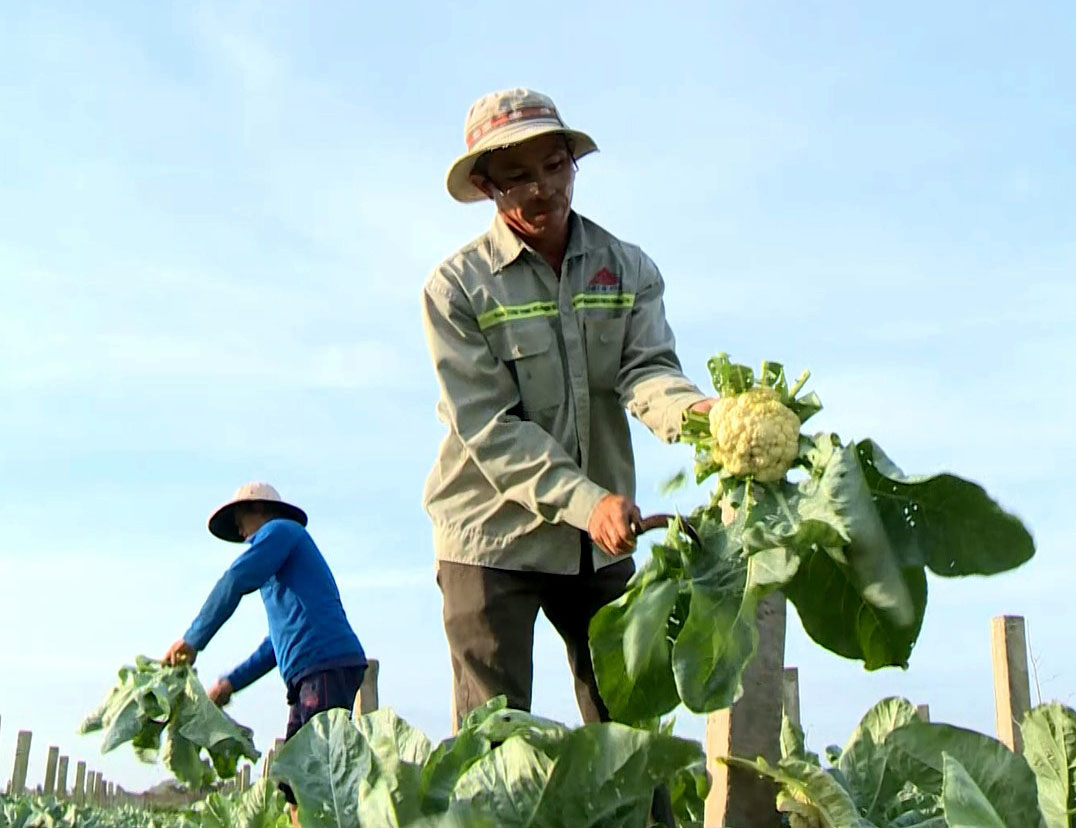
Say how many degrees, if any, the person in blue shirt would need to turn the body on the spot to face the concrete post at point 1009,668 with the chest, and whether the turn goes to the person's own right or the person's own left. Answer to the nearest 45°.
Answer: approximately 135° to the person's own right

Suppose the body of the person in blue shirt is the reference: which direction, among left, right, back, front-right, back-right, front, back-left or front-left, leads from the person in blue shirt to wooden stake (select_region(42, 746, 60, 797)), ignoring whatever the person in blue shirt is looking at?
right

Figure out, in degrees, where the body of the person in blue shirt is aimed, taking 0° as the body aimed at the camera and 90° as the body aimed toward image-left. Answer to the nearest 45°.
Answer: approximately 90°

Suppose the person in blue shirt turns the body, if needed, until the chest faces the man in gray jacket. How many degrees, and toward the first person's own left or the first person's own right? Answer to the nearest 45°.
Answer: approximately 90° to the first person's own left

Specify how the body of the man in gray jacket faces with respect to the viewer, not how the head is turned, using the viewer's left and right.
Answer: facing the viewer and to the right of the viewer

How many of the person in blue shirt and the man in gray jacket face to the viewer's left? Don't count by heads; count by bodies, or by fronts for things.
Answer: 1

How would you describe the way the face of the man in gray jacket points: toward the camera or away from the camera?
toward the camera

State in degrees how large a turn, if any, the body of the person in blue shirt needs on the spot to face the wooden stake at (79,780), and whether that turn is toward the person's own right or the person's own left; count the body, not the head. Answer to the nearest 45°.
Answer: approximately 90° to the person's own right

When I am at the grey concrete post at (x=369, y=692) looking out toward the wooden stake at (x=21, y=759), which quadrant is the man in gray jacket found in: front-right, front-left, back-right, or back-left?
back-left

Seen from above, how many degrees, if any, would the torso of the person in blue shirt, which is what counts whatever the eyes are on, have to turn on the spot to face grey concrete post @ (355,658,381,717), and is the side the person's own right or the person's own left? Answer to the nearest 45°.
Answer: approximately 90° to the person's own right

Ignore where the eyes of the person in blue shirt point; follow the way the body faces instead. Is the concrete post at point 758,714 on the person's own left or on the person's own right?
on the person's own left

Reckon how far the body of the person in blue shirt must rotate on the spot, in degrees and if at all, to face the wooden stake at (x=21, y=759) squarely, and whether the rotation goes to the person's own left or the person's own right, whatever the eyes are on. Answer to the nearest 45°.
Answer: approximately 90° to the person's own right

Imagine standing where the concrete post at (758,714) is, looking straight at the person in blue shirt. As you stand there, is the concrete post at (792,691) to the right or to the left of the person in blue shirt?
right
